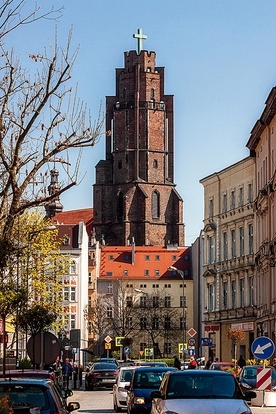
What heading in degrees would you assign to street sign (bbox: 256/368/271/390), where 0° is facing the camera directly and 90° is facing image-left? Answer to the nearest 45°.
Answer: approximately 0°

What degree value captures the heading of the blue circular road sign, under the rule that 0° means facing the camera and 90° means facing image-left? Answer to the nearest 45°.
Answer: approximately 0°

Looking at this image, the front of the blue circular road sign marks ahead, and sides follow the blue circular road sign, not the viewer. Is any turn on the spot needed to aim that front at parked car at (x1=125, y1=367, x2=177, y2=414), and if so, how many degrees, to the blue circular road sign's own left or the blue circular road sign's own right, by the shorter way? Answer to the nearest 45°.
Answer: approximately 45° to the blue circular road sign's own right
